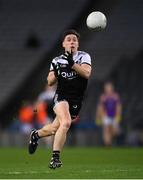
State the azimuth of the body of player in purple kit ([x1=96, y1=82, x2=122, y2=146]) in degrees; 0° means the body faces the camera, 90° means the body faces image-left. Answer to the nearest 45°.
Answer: approximately 0°

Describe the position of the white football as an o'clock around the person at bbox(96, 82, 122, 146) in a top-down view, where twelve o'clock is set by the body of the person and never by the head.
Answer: The white football is roughly at 12 o'clock from the person.
